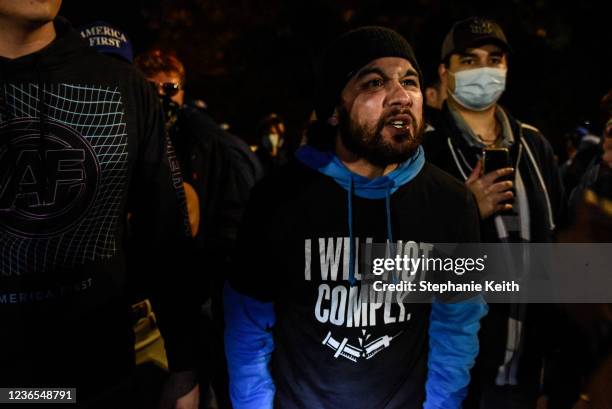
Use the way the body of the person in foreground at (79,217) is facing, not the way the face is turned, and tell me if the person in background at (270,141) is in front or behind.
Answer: behind

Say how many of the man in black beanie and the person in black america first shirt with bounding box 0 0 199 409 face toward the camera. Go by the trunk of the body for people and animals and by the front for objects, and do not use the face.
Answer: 2

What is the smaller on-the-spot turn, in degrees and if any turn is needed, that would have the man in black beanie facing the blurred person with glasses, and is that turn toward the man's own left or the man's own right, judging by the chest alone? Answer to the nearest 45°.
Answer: approximately 135° to the man's own right

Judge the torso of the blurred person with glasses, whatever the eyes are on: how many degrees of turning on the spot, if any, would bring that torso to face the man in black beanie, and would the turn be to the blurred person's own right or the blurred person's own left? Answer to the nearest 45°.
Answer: approximately 45° to the blurred person's own left

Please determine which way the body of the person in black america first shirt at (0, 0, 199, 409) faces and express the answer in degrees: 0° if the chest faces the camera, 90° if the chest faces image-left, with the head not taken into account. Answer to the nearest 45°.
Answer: approximately 0°

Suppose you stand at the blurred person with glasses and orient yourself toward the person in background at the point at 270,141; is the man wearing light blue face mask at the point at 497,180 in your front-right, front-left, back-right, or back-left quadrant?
back-right

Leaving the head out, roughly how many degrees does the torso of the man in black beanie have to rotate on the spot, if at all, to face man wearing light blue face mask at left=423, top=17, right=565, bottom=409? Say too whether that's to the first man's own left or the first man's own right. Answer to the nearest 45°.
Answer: approximately 135° to the first man's own left

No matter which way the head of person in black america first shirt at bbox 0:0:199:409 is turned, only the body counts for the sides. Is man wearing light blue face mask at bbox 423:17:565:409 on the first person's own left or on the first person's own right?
on the first person's own left

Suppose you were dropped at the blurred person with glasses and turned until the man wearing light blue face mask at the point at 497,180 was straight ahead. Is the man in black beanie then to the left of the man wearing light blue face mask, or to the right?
right

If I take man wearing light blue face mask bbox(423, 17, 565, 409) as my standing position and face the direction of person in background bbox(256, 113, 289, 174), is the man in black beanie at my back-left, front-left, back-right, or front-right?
back-left
